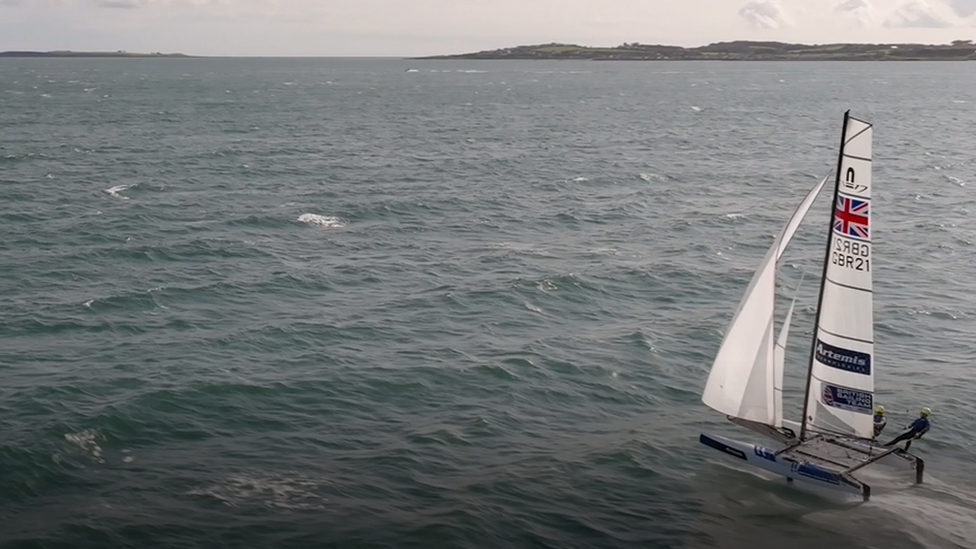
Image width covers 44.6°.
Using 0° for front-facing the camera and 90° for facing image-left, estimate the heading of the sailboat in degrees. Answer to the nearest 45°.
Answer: approximately 135°
